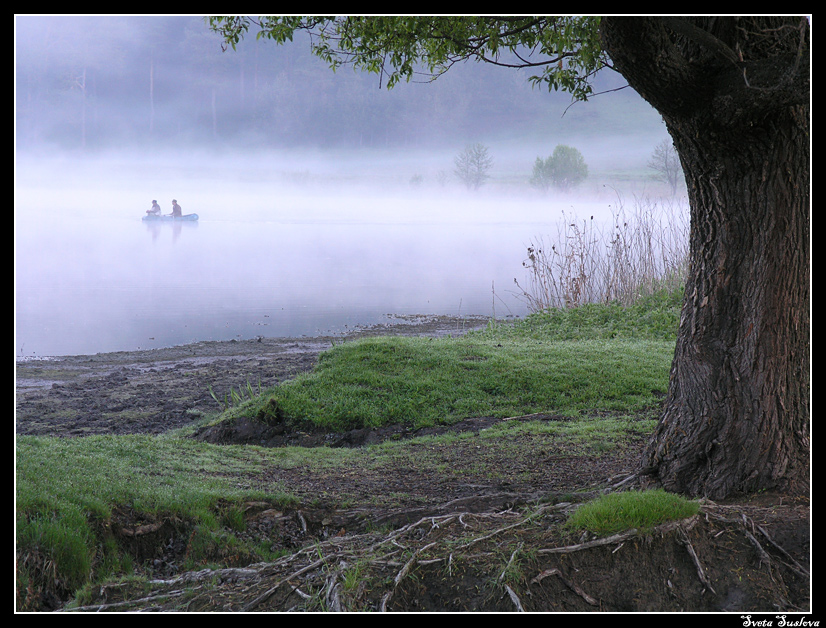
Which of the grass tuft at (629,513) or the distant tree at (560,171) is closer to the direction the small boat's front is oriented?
the distant tree

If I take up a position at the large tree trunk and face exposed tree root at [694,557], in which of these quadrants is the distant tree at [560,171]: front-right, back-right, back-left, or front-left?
back-right

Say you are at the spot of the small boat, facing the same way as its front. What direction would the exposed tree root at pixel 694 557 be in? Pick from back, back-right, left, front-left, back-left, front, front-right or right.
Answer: right

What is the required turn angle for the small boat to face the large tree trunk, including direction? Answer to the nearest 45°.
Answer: approximately 90° to its right

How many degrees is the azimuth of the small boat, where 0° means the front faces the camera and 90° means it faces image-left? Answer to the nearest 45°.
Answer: approximately 90°
